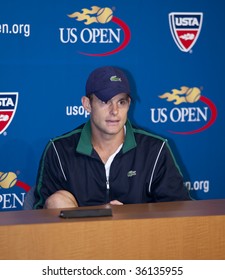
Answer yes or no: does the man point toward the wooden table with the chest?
yes

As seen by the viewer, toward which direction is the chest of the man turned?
toward the camera
